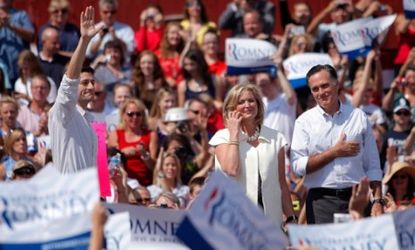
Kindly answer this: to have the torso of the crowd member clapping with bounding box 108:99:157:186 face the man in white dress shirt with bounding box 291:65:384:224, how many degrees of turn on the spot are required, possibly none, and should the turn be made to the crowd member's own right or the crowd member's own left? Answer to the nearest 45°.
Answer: approximately 45° to the crowd member's own left

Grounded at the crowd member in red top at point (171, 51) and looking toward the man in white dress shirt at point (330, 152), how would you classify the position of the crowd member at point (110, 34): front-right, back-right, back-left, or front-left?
back-right

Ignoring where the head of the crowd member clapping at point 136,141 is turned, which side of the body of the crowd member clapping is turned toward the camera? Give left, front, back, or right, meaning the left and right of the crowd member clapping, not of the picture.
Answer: front

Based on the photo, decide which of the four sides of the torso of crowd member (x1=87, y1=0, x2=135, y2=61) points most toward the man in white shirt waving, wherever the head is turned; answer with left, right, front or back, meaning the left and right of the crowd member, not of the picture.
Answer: front

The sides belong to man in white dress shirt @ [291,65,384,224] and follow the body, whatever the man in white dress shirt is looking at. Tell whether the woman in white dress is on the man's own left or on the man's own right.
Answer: on the man's own right

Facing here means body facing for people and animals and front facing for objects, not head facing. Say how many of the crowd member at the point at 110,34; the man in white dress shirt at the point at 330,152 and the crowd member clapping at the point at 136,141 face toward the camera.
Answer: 3

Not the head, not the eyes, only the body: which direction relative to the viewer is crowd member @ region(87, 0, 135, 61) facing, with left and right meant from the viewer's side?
facing the viewer

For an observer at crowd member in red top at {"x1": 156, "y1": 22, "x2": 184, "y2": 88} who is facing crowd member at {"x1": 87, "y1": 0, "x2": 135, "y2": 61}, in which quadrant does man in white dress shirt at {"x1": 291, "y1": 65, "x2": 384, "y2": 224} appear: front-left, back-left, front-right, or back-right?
back-left

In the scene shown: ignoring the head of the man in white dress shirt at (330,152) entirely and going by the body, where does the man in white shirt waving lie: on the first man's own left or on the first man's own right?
on the first man's own right
